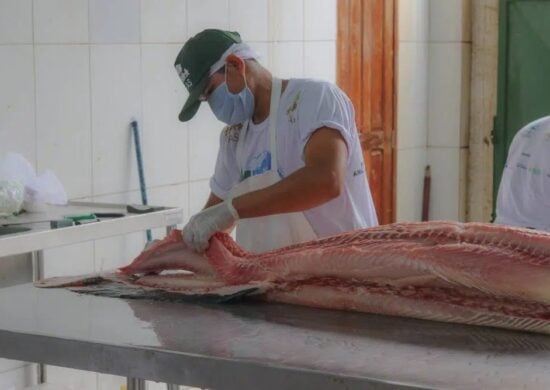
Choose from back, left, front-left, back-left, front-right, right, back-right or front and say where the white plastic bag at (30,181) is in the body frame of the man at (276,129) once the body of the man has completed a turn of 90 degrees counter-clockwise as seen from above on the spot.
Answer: back

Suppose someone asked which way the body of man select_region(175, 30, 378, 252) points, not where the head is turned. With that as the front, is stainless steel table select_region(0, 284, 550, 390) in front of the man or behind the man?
in front

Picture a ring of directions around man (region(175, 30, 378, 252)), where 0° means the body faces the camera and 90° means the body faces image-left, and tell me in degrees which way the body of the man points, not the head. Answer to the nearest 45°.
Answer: approximately 45°

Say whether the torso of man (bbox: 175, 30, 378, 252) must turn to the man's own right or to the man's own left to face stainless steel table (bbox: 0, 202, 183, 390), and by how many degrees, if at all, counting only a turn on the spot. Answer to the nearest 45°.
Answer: approximately 90° to the man's own right

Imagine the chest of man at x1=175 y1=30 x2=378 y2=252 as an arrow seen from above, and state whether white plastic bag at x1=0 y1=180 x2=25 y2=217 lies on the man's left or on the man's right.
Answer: on the man's right
